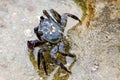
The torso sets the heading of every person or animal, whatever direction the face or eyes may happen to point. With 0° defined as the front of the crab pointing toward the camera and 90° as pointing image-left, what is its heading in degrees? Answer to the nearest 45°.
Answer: approximately 90°
